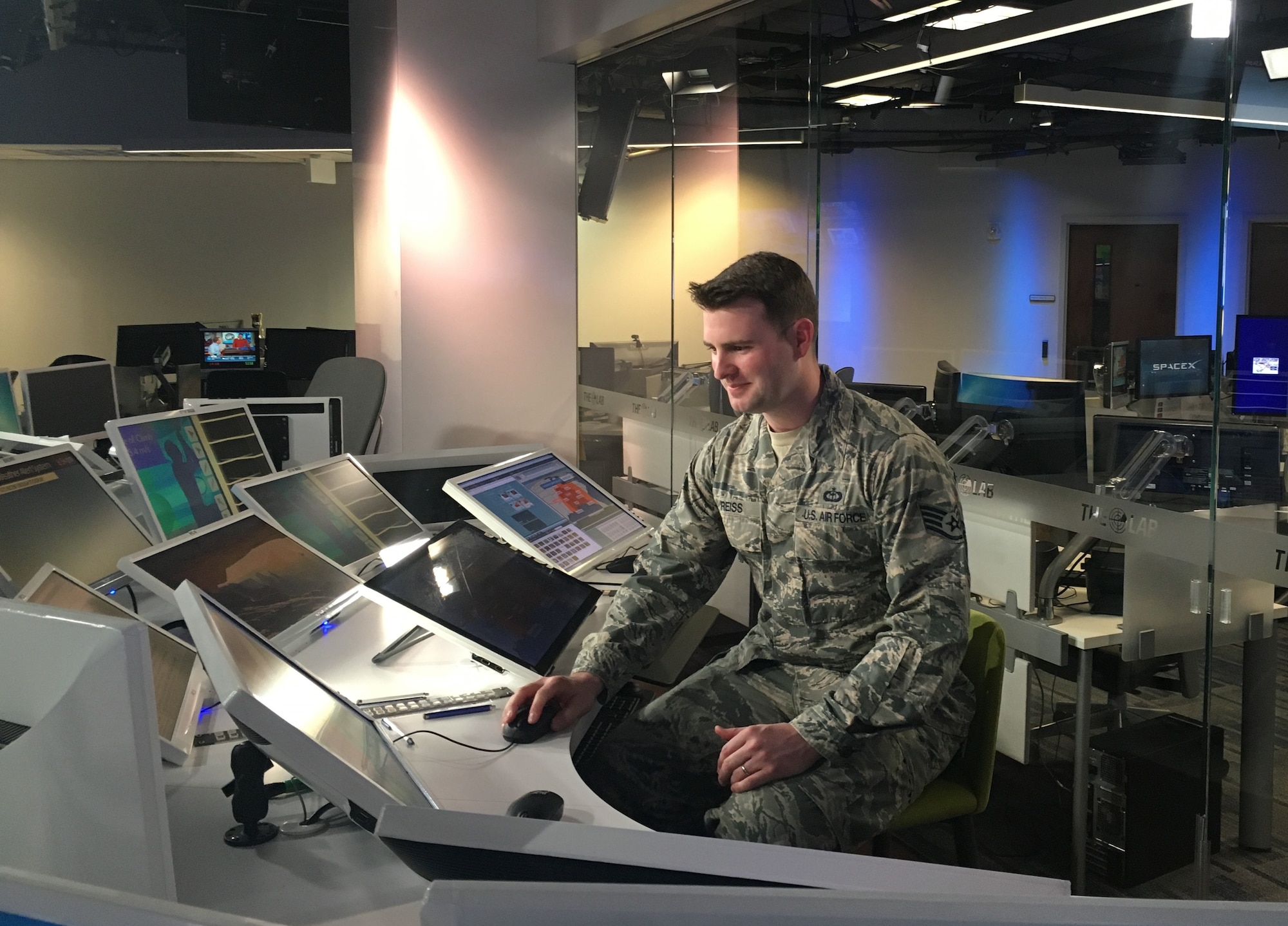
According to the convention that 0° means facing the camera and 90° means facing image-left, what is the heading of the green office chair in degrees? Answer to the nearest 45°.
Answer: approximately 90°

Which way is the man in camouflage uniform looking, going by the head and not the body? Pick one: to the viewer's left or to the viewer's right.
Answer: to the viewer's left

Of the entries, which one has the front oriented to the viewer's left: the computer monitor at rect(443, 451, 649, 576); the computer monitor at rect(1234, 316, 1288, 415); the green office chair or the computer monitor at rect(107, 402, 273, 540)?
the green office chair

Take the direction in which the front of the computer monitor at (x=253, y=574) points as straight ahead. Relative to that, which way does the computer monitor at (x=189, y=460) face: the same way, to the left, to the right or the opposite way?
the same way

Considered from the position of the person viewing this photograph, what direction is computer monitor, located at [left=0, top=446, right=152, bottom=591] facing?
facing the viewer and to the right of the viewer

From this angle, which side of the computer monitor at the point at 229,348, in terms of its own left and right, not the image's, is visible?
front

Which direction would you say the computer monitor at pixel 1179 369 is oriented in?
toward the camera

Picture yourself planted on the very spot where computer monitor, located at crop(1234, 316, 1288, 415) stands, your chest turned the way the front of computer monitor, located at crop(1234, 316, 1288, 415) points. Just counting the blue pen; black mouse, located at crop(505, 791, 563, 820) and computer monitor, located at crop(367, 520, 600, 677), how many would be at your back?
0

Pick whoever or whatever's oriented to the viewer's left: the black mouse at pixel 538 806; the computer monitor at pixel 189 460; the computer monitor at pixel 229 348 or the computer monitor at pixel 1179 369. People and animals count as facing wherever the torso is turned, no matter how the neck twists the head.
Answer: the black mouse

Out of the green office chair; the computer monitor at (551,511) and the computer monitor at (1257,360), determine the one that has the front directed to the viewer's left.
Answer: the green office chair

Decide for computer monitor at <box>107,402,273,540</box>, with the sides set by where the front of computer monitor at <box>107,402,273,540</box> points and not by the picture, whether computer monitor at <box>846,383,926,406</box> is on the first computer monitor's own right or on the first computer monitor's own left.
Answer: on the first computer monitor's own left

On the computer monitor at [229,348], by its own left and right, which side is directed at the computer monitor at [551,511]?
front

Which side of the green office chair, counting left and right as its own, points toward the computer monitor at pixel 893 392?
right

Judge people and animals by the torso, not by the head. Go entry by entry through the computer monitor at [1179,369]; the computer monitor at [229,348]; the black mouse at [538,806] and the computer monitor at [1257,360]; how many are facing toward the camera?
3

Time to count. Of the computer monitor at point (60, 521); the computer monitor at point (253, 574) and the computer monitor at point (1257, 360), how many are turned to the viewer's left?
0

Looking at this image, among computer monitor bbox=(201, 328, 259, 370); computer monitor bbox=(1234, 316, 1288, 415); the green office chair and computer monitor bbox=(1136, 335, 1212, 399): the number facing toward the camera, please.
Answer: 3
